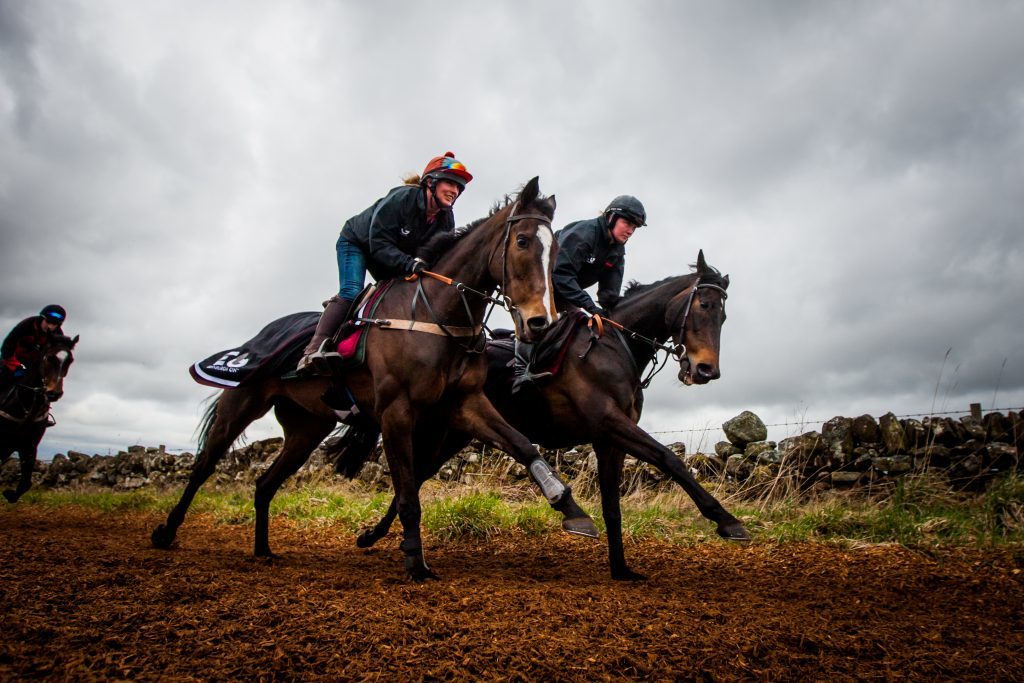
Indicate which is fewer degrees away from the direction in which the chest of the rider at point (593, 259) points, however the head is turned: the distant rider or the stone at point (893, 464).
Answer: the stone

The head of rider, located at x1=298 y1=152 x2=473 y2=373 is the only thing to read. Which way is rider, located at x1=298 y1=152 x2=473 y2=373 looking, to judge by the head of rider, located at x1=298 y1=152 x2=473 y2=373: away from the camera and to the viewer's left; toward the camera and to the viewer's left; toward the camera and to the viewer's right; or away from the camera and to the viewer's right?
toward the camera and to the viewer's right

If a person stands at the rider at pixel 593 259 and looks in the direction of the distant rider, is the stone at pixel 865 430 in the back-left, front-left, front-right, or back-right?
back-right

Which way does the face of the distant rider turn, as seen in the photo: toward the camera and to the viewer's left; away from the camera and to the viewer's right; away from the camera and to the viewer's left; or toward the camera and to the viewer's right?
toward the camera and to the viewer's right

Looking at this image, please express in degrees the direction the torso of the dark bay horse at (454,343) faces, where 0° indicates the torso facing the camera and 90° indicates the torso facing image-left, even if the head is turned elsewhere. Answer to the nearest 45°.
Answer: approximately 315°

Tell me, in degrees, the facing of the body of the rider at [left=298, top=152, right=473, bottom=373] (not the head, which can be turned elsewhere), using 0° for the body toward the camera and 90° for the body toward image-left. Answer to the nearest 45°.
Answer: approximately 315°
